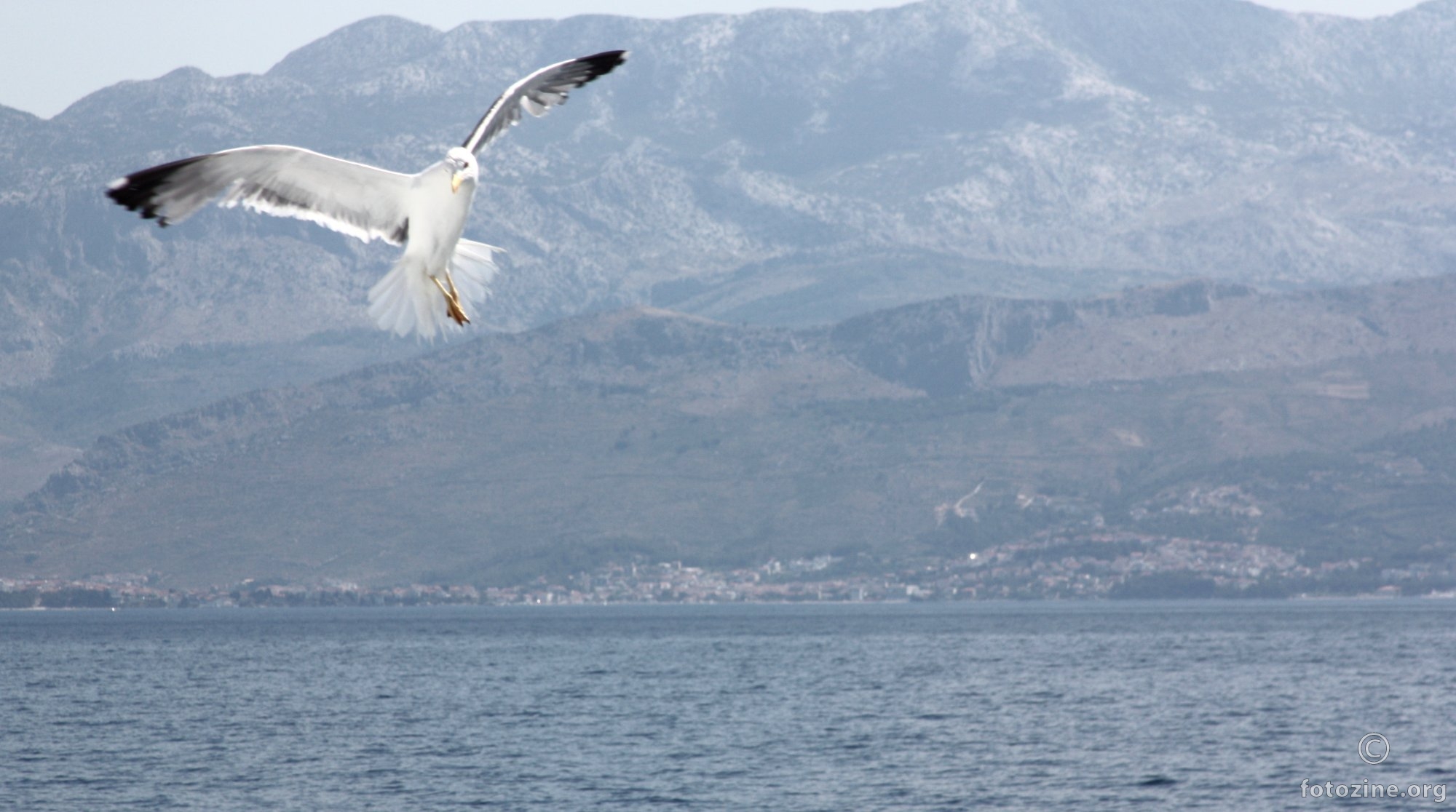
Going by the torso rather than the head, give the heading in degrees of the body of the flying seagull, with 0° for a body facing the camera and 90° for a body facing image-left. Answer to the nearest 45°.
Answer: approximately 315°
